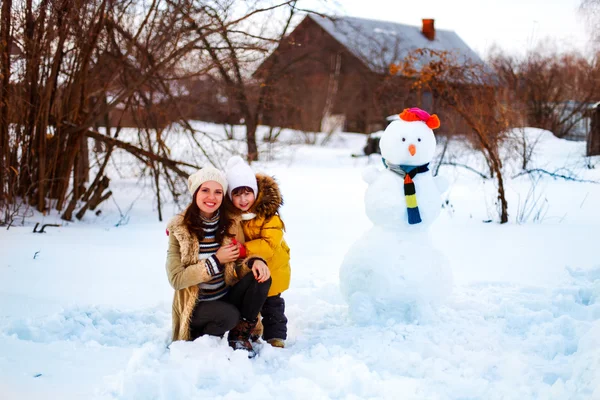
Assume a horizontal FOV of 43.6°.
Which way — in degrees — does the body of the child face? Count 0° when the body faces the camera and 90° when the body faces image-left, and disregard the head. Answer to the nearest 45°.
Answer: approximately 45°

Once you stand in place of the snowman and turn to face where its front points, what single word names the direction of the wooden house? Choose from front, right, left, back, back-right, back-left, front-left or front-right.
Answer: back

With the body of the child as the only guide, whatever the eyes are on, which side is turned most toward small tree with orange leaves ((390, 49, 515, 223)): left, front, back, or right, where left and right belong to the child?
back

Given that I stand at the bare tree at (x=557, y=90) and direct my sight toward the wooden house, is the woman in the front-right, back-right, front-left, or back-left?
back-left

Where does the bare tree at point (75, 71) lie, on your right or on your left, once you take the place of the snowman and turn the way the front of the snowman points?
on your right
